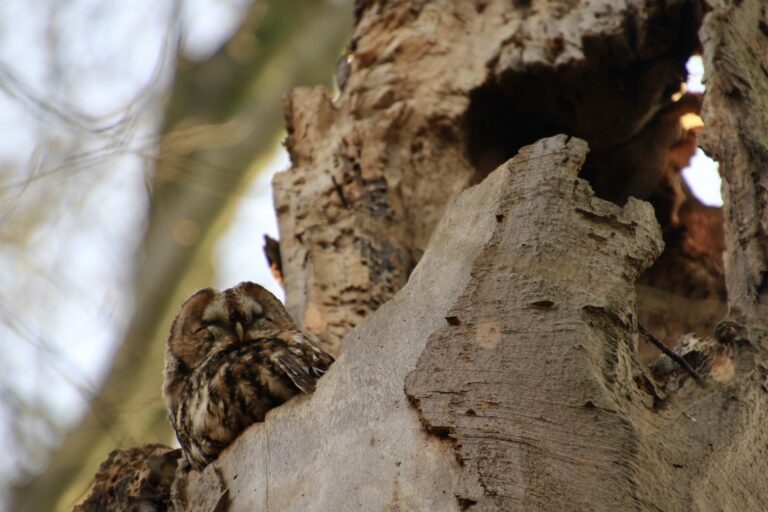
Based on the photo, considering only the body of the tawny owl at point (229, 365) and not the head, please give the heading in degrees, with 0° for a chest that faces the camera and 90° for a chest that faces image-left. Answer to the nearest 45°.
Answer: approximately 0°

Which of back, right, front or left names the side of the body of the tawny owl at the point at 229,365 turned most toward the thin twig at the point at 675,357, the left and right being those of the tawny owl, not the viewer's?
left
